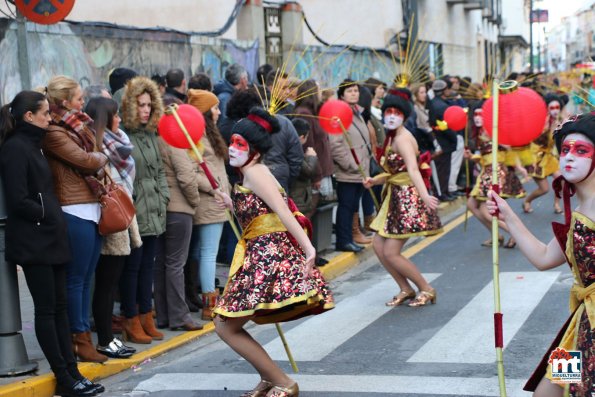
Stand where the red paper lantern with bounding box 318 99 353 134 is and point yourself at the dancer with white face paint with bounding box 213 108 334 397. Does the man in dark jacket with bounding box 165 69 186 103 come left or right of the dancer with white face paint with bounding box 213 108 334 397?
right

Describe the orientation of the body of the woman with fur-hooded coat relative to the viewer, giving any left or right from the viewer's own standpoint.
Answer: facing the viewer and to the right of the viewer

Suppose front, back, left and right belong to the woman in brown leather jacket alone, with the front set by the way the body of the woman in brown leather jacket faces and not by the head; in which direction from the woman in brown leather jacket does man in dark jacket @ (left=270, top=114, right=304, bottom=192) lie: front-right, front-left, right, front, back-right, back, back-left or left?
front-left

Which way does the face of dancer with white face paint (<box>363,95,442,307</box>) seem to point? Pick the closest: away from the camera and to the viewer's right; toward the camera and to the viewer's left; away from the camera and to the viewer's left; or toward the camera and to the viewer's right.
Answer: toward the camera and to the viewer's left

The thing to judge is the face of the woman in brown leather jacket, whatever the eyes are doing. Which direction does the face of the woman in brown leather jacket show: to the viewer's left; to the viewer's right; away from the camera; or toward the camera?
to the viewer's right

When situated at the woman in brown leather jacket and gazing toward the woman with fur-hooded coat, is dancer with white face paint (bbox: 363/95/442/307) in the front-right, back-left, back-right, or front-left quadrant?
front-right

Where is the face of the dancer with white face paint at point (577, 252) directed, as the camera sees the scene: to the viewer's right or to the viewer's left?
to the viewer's left

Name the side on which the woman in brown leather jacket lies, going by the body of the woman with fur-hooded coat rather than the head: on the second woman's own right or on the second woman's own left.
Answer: on the second woman's own right

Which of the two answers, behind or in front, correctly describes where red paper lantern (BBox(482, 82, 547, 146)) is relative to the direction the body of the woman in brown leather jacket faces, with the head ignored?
in front

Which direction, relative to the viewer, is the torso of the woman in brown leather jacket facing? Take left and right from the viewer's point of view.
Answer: facing to the right of the viewer

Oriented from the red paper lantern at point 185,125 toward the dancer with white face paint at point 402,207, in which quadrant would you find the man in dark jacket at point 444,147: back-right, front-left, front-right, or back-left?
front-left

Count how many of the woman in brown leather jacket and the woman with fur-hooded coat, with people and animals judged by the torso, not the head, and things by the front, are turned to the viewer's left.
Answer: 0

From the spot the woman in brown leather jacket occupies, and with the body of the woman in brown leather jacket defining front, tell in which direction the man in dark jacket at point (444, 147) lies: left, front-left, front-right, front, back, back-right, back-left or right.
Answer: front-left
